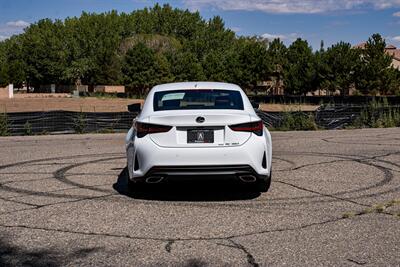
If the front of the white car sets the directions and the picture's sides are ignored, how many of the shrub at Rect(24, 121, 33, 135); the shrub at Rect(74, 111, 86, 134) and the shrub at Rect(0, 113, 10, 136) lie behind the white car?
0

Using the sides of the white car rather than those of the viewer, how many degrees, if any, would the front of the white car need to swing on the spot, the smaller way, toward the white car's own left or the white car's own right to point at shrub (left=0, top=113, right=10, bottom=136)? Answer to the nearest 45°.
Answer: approximately 45° to the white car's own left

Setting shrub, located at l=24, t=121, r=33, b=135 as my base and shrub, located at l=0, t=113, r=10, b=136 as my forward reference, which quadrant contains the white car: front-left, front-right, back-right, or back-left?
back-left

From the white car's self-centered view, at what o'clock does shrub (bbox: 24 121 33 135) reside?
The shrub is roughly at 11 o'clock from the white car.

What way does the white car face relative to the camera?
away from the camera

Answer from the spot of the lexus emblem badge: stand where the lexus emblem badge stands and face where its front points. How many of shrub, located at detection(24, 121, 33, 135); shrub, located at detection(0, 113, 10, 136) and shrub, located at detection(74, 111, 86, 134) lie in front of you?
0

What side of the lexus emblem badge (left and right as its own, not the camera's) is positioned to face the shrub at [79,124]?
back

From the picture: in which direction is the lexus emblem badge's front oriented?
toward the camera

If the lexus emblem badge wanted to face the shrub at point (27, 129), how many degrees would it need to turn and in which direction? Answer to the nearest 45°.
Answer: approximately 135° to its right
